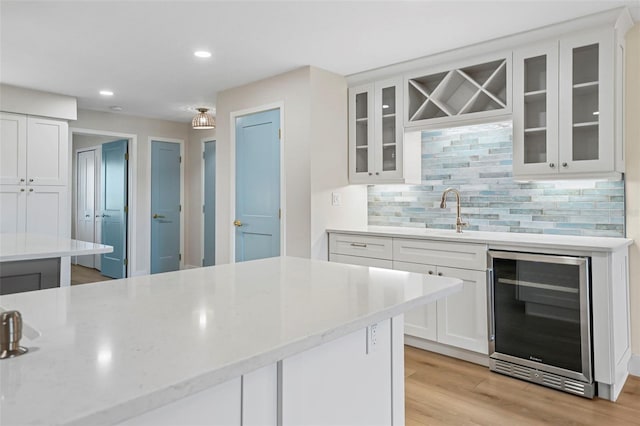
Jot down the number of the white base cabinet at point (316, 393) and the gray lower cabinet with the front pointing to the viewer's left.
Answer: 0

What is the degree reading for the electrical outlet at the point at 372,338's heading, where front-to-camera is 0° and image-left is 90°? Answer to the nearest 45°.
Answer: approximately 315°

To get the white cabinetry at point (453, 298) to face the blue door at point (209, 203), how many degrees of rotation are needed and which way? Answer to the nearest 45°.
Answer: approximately 90° to its right

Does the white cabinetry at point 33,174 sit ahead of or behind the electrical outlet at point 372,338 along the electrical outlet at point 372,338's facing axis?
behind

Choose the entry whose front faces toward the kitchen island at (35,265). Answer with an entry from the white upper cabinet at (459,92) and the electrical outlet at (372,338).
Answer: the white upper cabinet

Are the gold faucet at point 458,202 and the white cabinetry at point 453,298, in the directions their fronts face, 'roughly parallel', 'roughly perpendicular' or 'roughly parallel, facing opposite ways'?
roughly parallel

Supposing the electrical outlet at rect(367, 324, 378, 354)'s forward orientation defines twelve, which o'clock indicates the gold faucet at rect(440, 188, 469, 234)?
The gold faucet is roughly at 8 o'clock from the electrical outlet.

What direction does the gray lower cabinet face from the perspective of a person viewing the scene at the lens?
facing the viewer and to the right of the viewer

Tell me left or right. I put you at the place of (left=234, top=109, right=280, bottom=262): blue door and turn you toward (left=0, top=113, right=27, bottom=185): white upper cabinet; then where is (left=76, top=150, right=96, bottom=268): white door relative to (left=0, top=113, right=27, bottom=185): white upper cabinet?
right

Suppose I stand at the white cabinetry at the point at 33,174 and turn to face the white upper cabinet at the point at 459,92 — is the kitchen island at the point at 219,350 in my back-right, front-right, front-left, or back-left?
front-right

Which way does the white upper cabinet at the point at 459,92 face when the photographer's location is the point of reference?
facing the viewer and to the left of the viewer

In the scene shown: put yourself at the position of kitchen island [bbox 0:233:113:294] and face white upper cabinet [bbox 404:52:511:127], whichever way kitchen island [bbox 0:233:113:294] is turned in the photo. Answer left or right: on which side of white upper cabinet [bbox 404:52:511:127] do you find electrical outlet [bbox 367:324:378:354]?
right

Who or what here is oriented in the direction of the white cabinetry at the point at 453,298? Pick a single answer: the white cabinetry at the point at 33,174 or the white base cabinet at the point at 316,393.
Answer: the white cabinetry at the point at 33,174

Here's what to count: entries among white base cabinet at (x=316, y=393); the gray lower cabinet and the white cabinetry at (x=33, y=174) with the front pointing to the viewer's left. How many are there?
0

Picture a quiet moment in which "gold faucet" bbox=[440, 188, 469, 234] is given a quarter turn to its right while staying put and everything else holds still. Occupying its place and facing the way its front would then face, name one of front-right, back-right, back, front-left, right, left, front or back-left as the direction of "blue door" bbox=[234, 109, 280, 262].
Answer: front-left

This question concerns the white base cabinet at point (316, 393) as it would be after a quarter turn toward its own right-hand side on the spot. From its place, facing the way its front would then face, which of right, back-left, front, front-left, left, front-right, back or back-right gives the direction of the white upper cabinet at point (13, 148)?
right
